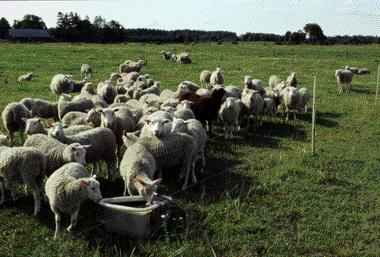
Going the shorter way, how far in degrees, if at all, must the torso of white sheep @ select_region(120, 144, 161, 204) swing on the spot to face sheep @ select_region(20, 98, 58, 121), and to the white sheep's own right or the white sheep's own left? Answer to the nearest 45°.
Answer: approximately 180°

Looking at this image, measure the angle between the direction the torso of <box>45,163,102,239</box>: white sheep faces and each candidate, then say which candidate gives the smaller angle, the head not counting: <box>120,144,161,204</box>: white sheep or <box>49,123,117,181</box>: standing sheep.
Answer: the white sheep

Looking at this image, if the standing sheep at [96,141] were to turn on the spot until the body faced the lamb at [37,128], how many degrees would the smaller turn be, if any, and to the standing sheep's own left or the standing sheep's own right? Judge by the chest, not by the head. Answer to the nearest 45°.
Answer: approximately 45° to the standing sheep's own right

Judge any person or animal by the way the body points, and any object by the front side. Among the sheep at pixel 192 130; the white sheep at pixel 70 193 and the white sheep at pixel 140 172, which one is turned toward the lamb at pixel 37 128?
the sheep at pixel 192 130

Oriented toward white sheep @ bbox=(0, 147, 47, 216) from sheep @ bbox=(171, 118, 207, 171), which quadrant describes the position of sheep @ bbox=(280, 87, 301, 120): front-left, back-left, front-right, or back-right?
back-right

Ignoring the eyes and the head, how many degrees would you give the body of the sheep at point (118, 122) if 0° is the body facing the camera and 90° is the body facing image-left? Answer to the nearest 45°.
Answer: approximately 45°

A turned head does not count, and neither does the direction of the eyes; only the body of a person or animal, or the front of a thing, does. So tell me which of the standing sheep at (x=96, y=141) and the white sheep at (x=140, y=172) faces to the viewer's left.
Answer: the standing sheep

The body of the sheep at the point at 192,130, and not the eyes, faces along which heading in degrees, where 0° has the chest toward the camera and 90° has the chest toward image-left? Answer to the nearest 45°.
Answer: approximately 90°

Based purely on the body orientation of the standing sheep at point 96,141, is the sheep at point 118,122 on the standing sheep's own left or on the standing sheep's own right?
on the standing sheep's own right

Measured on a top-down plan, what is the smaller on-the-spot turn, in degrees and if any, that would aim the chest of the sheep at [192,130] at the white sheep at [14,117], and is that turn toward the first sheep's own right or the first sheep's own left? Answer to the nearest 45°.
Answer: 0° — it already faces it

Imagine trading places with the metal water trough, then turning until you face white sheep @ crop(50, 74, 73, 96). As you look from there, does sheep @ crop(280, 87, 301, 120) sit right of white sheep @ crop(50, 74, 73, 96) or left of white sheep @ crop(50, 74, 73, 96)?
right

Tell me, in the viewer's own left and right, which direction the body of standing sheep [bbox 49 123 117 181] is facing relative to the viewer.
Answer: facing to the left of the viewer
